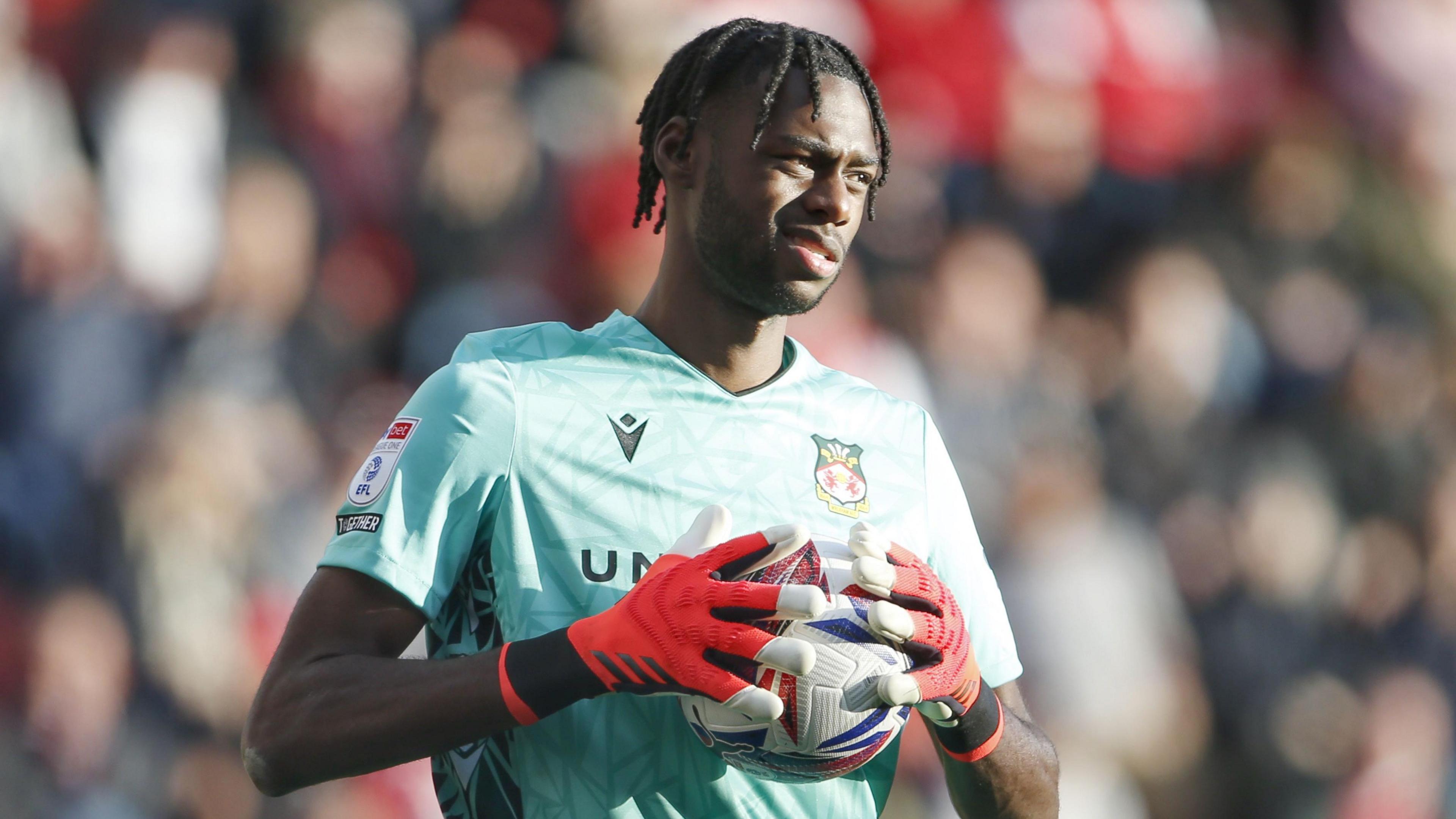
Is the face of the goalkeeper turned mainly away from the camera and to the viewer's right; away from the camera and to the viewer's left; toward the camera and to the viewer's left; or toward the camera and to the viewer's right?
toward the camera and to the viewer's right

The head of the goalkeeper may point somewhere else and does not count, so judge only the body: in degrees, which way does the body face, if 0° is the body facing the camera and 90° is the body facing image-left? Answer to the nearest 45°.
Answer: approximately 315°
